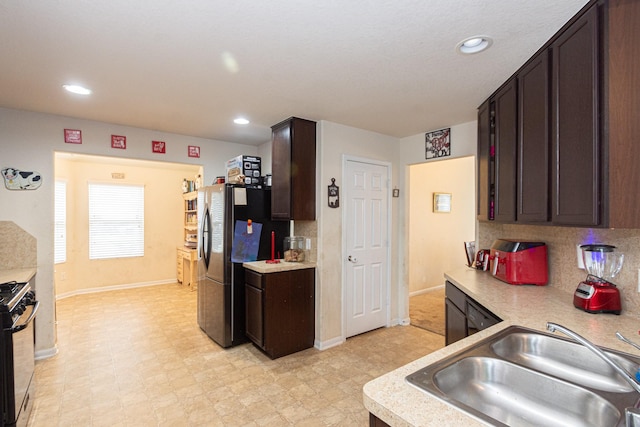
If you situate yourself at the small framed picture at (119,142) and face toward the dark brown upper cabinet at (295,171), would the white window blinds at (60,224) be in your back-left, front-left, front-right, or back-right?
back-left

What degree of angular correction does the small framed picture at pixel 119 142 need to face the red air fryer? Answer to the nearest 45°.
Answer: approximately 45° to its left

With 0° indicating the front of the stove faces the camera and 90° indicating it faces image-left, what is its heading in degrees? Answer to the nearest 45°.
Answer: approximately 270°

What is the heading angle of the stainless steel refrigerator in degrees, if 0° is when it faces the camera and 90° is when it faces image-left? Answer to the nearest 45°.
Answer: approximately 45°

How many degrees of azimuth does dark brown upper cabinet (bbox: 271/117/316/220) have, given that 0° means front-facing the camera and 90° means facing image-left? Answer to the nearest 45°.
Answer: approximately 45°

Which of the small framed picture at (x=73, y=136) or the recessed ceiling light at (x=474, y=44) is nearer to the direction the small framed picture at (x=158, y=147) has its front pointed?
the recessed ceiling light

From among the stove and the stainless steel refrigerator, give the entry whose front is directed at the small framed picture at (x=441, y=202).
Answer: the stove

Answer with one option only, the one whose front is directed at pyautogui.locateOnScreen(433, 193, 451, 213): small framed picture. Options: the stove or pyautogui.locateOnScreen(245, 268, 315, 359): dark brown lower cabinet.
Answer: the stove

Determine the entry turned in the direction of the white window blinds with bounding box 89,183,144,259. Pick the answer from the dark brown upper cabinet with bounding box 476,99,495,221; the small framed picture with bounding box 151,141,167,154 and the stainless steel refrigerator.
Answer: the dark brown upper cabinet

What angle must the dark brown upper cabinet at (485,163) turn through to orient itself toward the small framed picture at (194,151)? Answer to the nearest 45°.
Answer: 0° — it already faces it
